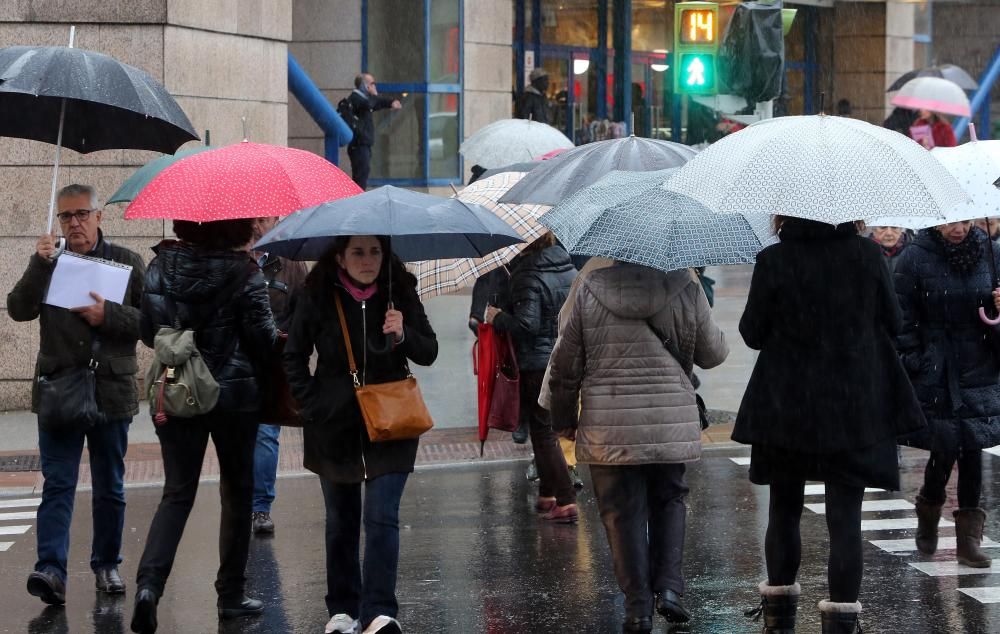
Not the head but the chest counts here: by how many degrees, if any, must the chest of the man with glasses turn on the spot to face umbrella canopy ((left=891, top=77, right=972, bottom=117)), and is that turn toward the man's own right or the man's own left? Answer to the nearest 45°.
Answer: approximately 135° to the man's own left

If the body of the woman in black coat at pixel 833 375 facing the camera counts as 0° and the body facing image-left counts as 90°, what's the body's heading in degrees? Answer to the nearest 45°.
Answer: approximately 180°

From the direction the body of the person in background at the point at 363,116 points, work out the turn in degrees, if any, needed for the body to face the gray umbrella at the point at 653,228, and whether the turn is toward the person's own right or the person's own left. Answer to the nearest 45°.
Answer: approximately 90° to the person's own right

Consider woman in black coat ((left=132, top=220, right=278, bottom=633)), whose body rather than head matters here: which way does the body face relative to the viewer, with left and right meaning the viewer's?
facing away from the viewer and to the right of the viewer

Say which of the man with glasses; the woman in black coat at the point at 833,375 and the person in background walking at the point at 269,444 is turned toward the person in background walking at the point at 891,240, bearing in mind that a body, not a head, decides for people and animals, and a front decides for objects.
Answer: the woman in black coat

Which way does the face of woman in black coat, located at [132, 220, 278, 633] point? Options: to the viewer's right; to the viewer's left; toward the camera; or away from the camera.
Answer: away from the camera

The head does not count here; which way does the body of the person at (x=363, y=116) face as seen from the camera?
to the viewer's right

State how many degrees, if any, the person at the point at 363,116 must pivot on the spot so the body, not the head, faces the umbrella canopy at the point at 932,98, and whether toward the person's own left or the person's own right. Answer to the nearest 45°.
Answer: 0° — they already face it

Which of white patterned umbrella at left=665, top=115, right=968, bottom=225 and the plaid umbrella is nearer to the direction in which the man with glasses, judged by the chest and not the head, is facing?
the white patterned umbrella
